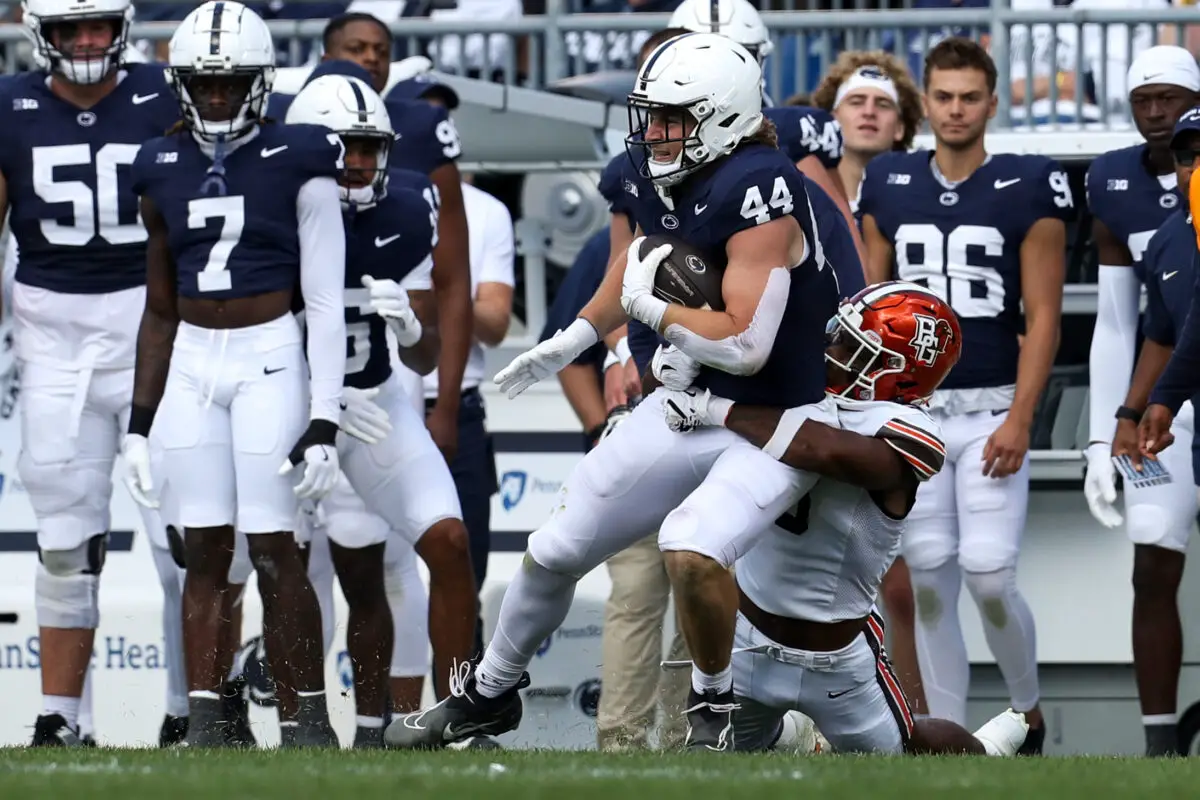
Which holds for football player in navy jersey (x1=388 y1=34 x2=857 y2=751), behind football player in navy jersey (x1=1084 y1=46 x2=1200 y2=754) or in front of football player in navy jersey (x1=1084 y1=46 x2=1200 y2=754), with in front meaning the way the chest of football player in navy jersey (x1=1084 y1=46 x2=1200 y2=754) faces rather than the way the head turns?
in front

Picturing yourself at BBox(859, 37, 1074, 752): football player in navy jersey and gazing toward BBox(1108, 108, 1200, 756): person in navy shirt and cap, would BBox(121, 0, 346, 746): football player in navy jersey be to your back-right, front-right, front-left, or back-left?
back-right

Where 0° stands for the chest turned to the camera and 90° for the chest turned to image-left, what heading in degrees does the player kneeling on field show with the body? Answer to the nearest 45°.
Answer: approximately 45°

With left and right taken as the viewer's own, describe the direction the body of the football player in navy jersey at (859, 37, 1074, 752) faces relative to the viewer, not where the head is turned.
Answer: facing the viewer

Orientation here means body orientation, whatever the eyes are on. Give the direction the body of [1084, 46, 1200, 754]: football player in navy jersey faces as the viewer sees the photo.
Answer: toward the camera

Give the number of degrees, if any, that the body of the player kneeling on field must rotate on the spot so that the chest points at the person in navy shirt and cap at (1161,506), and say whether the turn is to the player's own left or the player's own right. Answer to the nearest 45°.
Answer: approximately 180°

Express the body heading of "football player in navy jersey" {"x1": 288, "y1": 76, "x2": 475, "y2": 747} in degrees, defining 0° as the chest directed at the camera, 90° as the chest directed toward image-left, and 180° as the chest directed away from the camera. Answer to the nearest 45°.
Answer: approximately 0°

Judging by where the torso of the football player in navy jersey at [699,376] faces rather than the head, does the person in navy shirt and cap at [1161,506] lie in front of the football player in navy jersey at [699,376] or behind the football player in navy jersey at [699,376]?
behind

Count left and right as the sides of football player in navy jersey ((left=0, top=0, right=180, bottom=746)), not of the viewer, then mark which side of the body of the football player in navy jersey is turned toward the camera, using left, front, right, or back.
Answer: front

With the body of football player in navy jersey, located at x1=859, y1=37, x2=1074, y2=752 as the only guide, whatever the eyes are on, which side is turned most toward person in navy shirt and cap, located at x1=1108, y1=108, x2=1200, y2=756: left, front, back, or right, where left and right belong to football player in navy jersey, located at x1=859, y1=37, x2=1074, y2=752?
left
